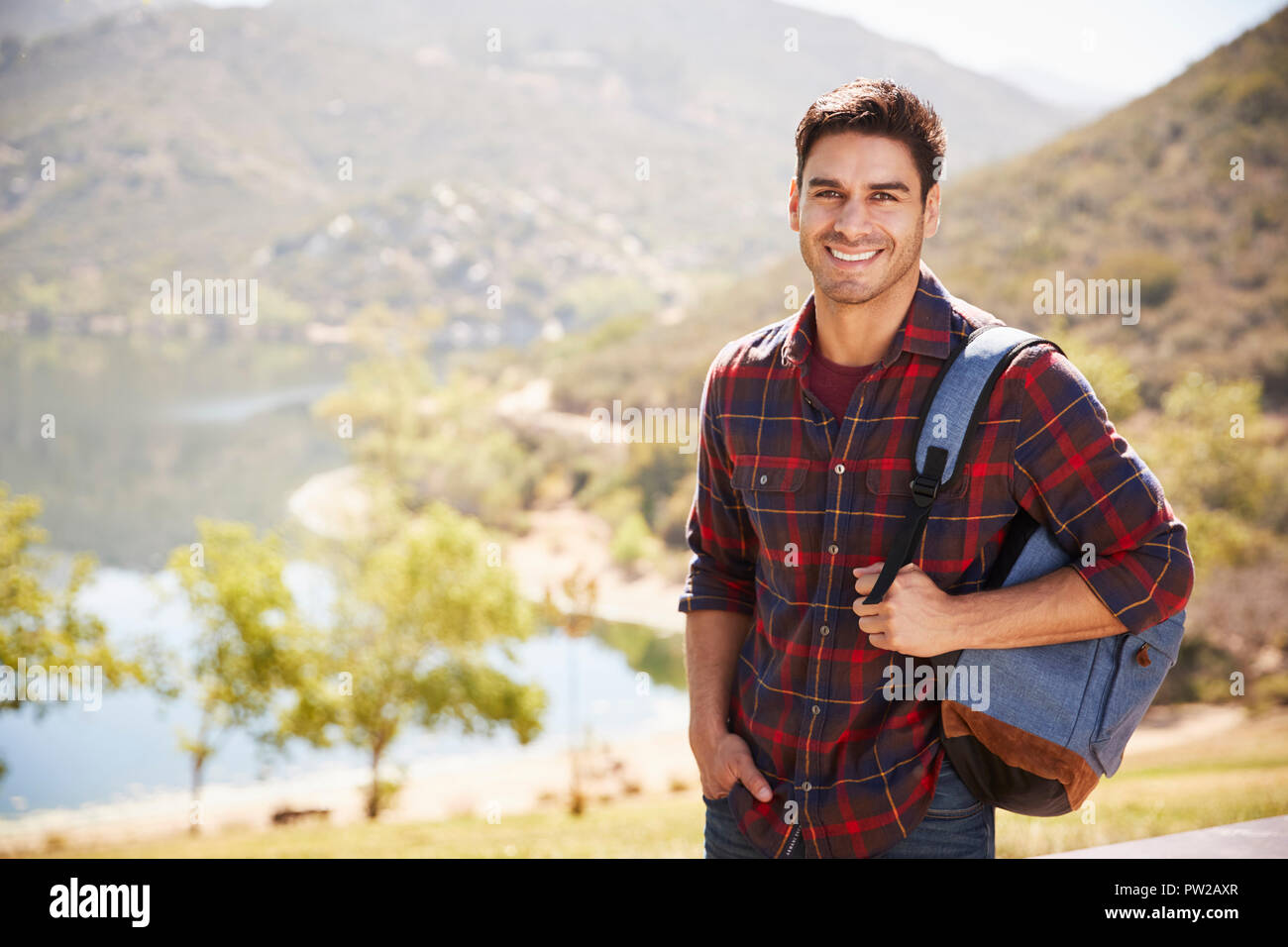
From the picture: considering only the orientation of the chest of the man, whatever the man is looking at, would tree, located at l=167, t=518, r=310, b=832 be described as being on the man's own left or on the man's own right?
on the man's own right

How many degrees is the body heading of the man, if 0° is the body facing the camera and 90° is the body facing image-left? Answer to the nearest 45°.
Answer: approximately 45°

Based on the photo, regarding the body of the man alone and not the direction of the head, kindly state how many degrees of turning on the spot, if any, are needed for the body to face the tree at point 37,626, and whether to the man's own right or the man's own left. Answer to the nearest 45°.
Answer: approximately 90° to the man's own right

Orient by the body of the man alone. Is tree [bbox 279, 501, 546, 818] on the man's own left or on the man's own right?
on the man's own right
